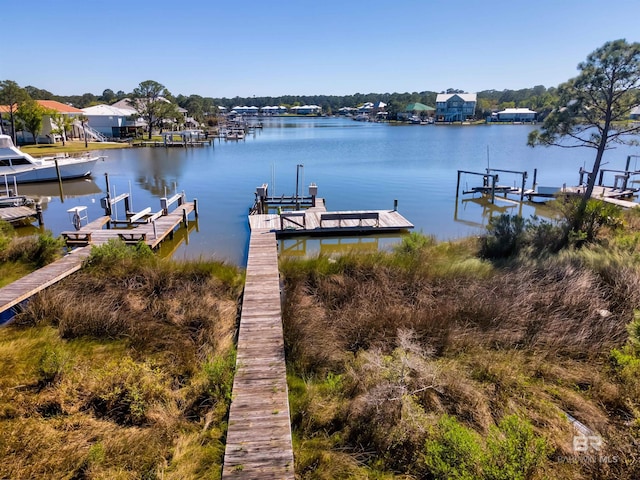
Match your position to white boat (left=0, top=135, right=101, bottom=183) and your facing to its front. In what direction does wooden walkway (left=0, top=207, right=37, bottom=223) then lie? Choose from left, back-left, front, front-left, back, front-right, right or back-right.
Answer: right

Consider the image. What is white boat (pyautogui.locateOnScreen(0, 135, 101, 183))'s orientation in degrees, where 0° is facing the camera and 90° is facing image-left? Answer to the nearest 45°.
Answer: approximately 270°

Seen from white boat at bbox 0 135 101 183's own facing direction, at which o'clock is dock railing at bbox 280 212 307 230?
The dock railing is roughly at 2 o'clock from the white boat.

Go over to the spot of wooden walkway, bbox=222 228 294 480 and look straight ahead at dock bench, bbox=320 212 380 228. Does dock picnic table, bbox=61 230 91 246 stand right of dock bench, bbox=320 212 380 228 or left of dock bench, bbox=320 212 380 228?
left

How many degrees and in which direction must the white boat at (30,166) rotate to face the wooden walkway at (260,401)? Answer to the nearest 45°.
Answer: approximately 90° to its right

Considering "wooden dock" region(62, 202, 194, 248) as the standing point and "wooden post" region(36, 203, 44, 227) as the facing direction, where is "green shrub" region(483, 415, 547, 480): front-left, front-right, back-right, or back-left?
back-left

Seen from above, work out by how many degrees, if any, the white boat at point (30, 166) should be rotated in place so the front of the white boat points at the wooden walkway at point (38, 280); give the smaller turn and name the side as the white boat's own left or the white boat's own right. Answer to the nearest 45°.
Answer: approximately 90° to the white boat's own right

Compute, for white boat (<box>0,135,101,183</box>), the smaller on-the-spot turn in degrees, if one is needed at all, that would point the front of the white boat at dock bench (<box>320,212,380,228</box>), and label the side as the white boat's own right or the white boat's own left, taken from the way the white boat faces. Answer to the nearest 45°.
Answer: approximately 45° to the white boat's own right
